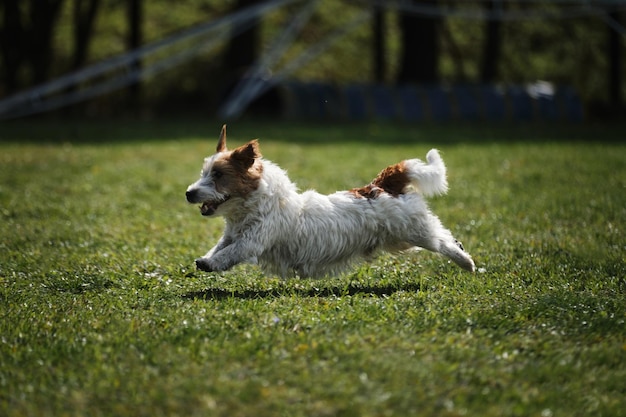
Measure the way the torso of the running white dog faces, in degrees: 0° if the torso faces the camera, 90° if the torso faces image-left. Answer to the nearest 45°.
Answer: approximately 90°
